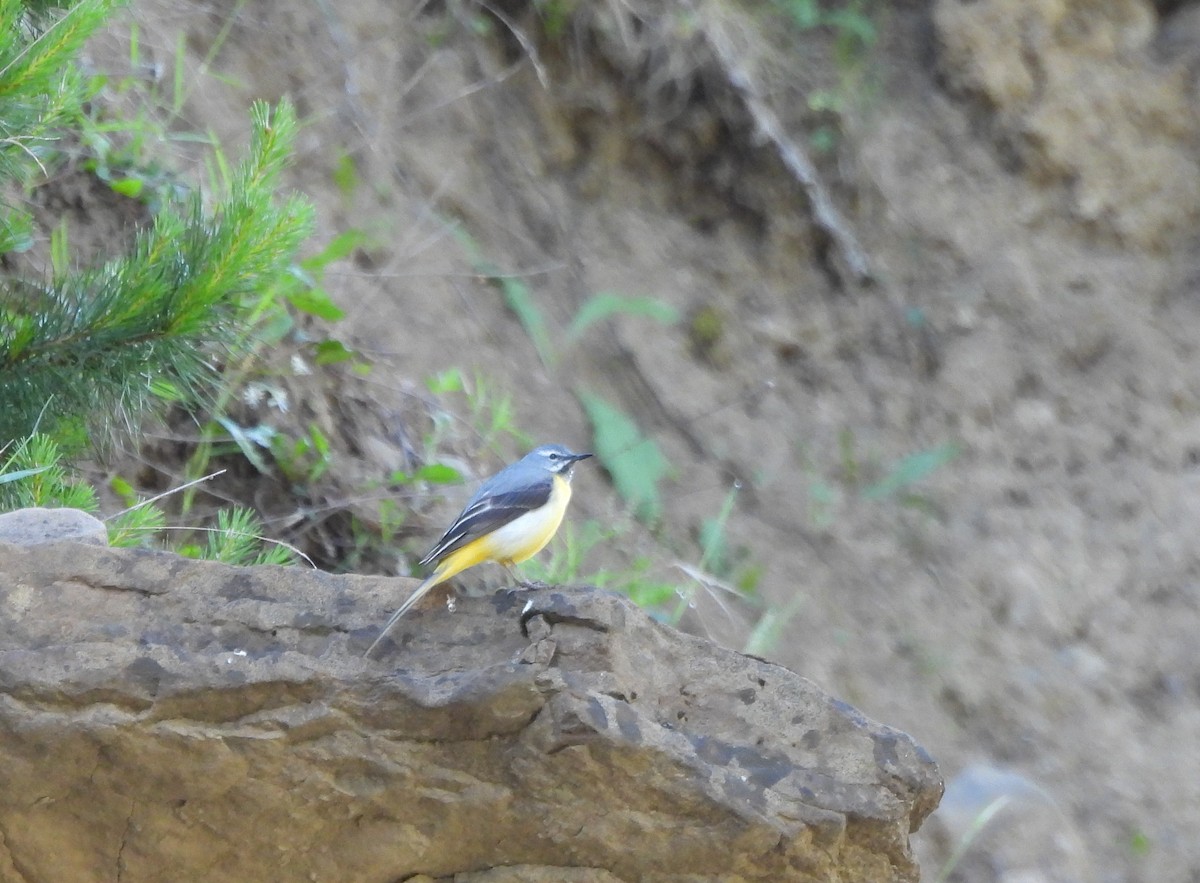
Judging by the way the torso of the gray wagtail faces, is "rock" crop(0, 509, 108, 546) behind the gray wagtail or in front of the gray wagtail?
behind

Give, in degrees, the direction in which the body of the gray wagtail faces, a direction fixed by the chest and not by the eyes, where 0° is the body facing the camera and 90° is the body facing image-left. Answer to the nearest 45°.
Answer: approximately 270°
